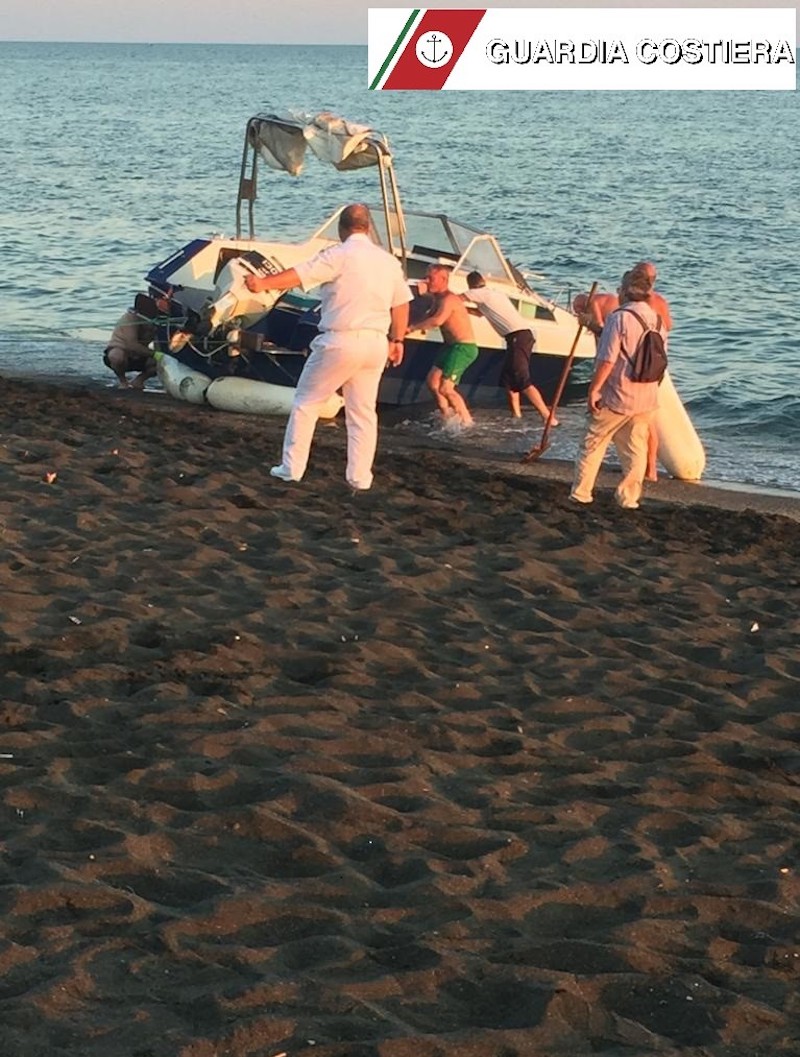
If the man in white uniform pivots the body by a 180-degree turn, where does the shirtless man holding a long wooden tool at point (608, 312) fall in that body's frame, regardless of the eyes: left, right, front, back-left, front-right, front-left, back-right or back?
left

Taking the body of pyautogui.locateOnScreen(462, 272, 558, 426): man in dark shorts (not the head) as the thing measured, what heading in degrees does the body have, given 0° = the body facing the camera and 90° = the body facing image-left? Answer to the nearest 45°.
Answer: approximately 135°

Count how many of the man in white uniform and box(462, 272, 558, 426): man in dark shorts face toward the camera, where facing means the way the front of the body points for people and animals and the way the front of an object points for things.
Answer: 0

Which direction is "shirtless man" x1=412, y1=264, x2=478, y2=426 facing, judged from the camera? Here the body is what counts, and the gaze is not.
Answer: to the viewer's left

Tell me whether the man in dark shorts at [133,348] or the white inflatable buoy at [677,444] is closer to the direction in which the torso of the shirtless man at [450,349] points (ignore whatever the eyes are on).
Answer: the man in dark shorts

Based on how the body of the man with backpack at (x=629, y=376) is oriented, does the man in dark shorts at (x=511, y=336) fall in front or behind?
in front

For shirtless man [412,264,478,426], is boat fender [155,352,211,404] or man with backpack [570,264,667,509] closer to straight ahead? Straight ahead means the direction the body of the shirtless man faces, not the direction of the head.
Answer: the boat fender

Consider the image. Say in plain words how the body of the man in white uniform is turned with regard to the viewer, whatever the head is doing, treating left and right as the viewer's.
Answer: facing away from the viewer and to the left of the viewer

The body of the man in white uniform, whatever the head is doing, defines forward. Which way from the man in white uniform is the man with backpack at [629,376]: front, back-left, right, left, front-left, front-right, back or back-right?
back-right

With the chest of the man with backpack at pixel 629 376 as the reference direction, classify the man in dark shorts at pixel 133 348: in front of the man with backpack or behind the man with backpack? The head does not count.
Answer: in front
